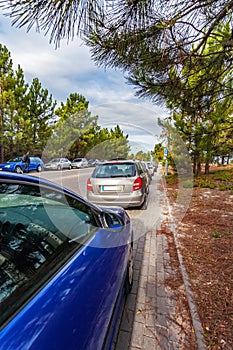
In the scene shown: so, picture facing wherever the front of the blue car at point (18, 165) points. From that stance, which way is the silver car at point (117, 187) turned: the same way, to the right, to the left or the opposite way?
the opposite way

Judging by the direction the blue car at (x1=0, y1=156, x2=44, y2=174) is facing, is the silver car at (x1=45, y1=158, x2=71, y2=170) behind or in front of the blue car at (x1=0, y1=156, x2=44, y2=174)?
behind

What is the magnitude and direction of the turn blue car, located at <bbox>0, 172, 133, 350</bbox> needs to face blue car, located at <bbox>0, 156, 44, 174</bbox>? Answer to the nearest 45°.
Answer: approximately 45° to its left

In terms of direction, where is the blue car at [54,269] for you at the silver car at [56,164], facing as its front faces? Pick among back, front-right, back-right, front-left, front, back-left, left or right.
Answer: front-left

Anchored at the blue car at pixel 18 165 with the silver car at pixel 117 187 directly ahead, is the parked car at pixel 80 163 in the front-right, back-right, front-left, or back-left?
back-left

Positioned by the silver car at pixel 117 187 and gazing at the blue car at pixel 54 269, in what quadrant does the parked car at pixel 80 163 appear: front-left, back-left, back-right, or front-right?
back-right

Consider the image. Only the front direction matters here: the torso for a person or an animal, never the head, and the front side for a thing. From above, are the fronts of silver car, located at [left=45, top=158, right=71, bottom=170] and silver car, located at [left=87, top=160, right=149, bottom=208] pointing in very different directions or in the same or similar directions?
very different directions

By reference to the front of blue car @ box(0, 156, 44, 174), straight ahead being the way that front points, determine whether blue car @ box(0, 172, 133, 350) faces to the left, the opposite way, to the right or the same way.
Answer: the opposite way

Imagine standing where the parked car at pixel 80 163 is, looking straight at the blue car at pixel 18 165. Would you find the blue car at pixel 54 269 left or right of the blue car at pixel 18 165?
left

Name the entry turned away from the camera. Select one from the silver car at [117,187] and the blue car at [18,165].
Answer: the silver car

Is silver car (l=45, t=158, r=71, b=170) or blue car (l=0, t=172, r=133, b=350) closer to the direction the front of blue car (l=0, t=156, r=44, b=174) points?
the blue car

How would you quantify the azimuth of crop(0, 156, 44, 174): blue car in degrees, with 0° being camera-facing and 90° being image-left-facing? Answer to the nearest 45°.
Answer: approximately 45°

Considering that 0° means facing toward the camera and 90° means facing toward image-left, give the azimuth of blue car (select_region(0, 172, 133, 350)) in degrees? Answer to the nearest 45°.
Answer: approximately 225°

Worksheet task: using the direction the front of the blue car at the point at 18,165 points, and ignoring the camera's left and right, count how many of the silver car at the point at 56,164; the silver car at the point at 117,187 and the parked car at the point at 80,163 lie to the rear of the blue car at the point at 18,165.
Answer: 2

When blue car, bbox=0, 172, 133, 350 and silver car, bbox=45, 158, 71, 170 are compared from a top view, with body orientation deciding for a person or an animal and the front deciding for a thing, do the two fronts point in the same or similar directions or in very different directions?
very different directions

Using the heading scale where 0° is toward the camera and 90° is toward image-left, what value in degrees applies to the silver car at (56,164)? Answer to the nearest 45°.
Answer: approximately 45°

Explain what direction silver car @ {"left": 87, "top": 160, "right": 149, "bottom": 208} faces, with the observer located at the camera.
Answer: facing away from the viewer
